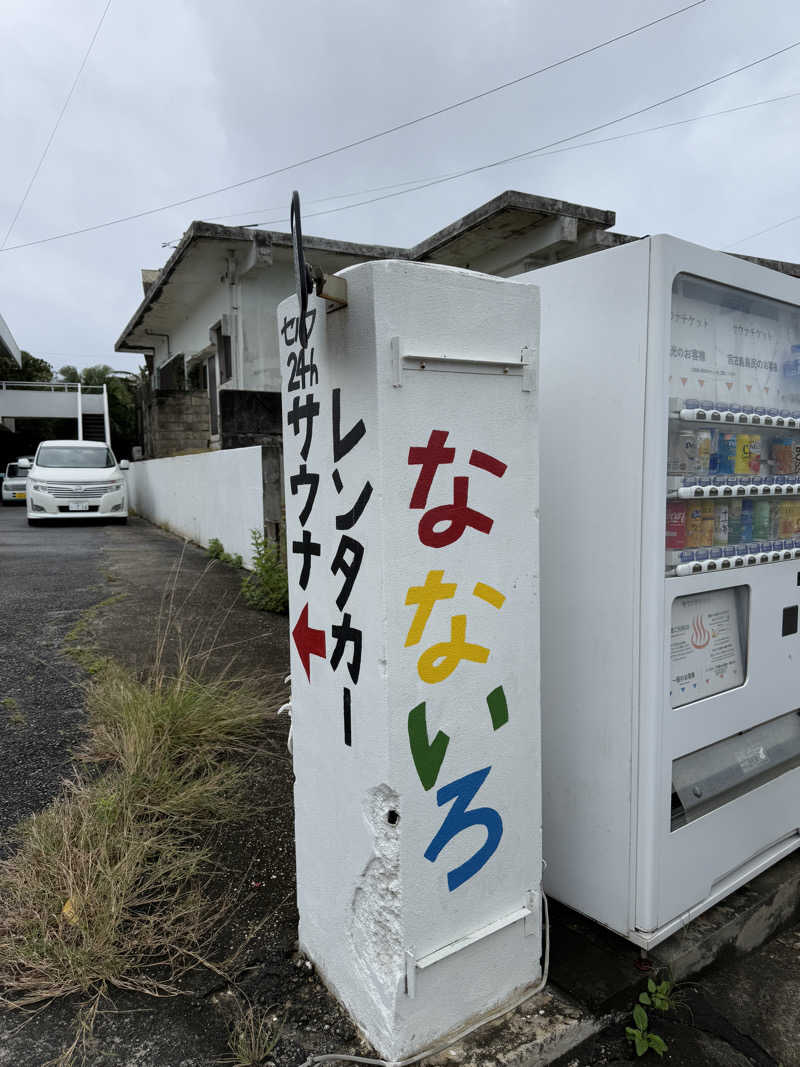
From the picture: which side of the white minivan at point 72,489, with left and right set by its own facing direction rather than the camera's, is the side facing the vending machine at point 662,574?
front

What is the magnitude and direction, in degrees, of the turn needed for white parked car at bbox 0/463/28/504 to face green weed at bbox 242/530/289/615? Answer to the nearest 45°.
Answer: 0° — it already faces it

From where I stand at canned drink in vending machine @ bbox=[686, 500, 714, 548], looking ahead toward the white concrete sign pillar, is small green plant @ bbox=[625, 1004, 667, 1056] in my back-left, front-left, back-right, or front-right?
front-left

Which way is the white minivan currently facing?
toward the camera

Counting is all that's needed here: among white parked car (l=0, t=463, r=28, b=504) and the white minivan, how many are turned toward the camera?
2

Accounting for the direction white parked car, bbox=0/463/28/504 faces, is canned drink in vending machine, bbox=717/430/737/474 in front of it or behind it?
in front

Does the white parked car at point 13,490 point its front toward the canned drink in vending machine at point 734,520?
yes

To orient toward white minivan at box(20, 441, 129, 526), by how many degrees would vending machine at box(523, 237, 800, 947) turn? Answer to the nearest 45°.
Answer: approximately 180°

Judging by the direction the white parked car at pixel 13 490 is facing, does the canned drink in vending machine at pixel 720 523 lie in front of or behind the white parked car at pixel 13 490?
in front

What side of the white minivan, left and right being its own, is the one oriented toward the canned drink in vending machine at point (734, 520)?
front
